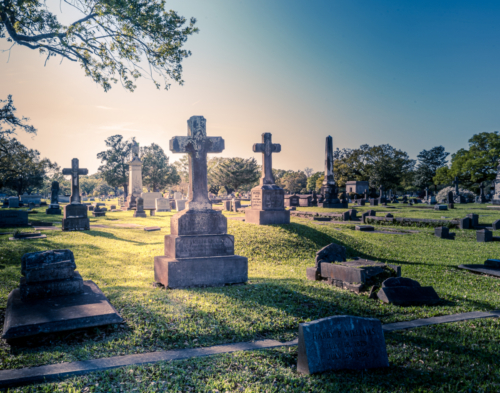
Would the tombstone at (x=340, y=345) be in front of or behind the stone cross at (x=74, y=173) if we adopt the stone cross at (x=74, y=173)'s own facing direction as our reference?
in front

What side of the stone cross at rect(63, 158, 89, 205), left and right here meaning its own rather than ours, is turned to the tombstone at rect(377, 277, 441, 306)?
front

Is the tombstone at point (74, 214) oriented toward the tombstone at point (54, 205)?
no

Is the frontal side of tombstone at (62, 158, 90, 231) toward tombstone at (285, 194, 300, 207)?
no

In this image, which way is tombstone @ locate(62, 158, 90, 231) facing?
toward the camera

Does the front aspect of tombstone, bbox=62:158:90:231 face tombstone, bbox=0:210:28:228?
no

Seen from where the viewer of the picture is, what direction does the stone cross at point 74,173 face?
facing the viewer

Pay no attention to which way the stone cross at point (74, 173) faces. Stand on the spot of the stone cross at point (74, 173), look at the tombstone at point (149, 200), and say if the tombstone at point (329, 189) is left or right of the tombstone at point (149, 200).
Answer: right

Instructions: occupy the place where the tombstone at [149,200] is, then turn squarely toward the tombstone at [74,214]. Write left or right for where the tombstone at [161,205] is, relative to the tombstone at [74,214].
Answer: left

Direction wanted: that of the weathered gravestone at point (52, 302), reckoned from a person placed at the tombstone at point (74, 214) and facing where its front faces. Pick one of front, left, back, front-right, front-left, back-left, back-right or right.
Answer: front

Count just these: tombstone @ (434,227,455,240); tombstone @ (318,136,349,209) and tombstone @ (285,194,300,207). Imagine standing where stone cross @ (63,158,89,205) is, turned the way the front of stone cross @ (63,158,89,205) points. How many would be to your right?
0

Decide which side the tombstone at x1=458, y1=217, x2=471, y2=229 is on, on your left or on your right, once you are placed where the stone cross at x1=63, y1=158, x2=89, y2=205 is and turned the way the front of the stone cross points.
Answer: on your left

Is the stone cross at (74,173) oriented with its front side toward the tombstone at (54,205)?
no
